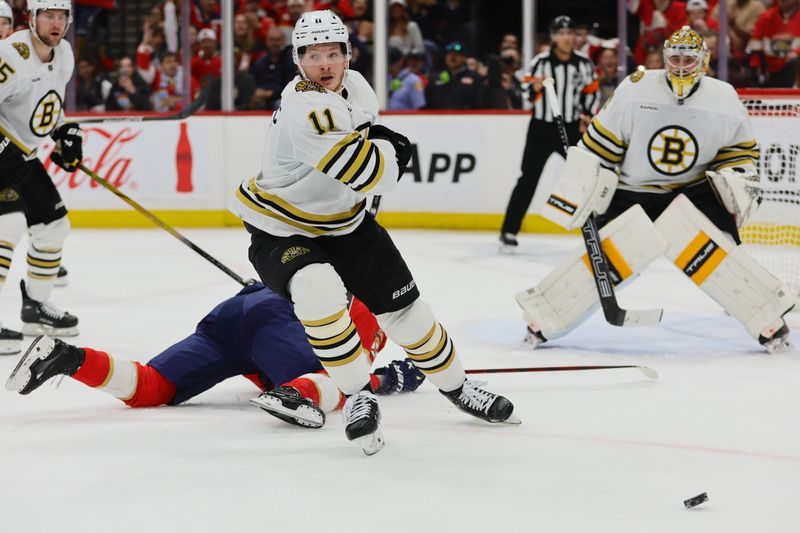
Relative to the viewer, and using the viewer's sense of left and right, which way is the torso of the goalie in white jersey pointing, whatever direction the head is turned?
facing the viewer

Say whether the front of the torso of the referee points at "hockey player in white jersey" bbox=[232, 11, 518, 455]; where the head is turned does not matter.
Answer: yes

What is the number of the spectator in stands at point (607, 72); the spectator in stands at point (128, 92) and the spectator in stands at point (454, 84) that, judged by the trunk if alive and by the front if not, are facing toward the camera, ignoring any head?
3

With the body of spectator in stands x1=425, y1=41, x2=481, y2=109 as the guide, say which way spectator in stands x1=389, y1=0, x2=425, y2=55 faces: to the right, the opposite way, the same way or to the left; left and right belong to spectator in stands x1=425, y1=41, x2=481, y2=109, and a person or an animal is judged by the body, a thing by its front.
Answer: the same way

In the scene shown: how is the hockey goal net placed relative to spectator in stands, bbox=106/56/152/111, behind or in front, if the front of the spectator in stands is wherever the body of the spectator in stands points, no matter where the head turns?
in front

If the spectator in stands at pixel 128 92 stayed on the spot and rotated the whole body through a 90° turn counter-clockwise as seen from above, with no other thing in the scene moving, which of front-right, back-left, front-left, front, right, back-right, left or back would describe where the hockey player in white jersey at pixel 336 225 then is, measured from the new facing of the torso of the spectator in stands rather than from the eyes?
right

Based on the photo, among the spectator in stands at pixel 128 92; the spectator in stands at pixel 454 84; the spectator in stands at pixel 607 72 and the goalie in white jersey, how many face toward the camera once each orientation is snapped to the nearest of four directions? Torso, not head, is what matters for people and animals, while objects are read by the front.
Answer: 4

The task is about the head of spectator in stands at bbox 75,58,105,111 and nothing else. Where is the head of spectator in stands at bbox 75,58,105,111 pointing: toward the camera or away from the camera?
toward the camera

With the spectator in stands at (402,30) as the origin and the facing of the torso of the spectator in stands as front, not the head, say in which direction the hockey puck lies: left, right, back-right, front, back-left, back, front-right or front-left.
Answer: front

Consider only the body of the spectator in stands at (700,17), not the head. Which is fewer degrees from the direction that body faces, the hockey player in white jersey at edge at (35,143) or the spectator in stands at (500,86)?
the hockey player in white jersey at edge

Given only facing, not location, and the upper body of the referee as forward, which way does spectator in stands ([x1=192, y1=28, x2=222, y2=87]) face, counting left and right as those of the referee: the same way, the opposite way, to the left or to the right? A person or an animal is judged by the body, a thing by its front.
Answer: the same way

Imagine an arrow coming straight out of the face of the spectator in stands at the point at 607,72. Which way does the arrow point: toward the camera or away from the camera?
toward the camera

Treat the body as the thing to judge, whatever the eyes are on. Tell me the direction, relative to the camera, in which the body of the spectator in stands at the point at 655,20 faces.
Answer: toward the camera

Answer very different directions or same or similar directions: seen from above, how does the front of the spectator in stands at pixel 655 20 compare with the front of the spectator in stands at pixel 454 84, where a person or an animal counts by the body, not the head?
same or similar directions

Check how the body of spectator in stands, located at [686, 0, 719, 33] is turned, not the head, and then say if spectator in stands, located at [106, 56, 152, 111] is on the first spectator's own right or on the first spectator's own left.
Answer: on the first spectator's own right

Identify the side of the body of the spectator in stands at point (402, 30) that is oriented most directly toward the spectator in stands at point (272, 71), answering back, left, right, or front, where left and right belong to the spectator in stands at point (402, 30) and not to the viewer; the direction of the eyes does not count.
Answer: right

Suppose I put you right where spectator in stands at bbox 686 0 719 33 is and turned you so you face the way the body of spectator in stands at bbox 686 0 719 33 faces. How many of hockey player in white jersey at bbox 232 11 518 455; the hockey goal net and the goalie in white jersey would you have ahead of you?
3

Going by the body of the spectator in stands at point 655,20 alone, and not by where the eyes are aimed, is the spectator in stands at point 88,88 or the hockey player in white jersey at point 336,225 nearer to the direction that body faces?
the hockey player in white jersey
